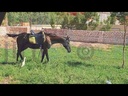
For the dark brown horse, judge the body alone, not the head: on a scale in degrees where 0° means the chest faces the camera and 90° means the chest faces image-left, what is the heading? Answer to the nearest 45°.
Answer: approximately 270°
